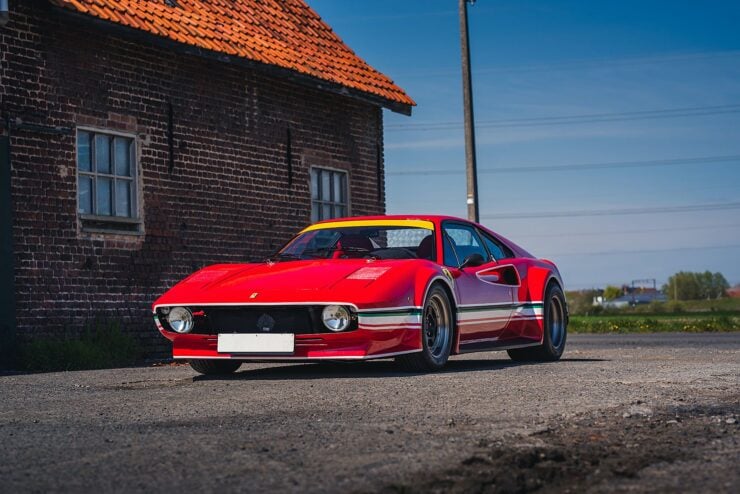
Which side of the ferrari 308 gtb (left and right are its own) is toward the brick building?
right

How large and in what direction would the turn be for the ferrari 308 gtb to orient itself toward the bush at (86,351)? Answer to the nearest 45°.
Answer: approximately 90° to its right

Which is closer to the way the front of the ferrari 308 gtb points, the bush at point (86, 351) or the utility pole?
the bush

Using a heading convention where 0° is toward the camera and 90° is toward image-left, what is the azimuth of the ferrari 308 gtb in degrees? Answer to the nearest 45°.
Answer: approximately 45°

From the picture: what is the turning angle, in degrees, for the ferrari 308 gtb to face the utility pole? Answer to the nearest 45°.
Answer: approximately 135° to its right
